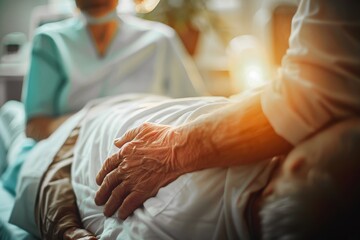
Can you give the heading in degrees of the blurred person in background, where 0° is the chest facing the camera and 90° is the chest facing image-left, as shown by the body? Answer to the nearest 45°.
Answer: approximately 0°

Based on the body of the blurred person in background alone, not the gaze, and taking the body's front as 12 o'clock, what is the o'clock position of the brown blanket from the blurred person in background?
The brown blanket is roughly at 12 o'clock from the blurred person in background.
